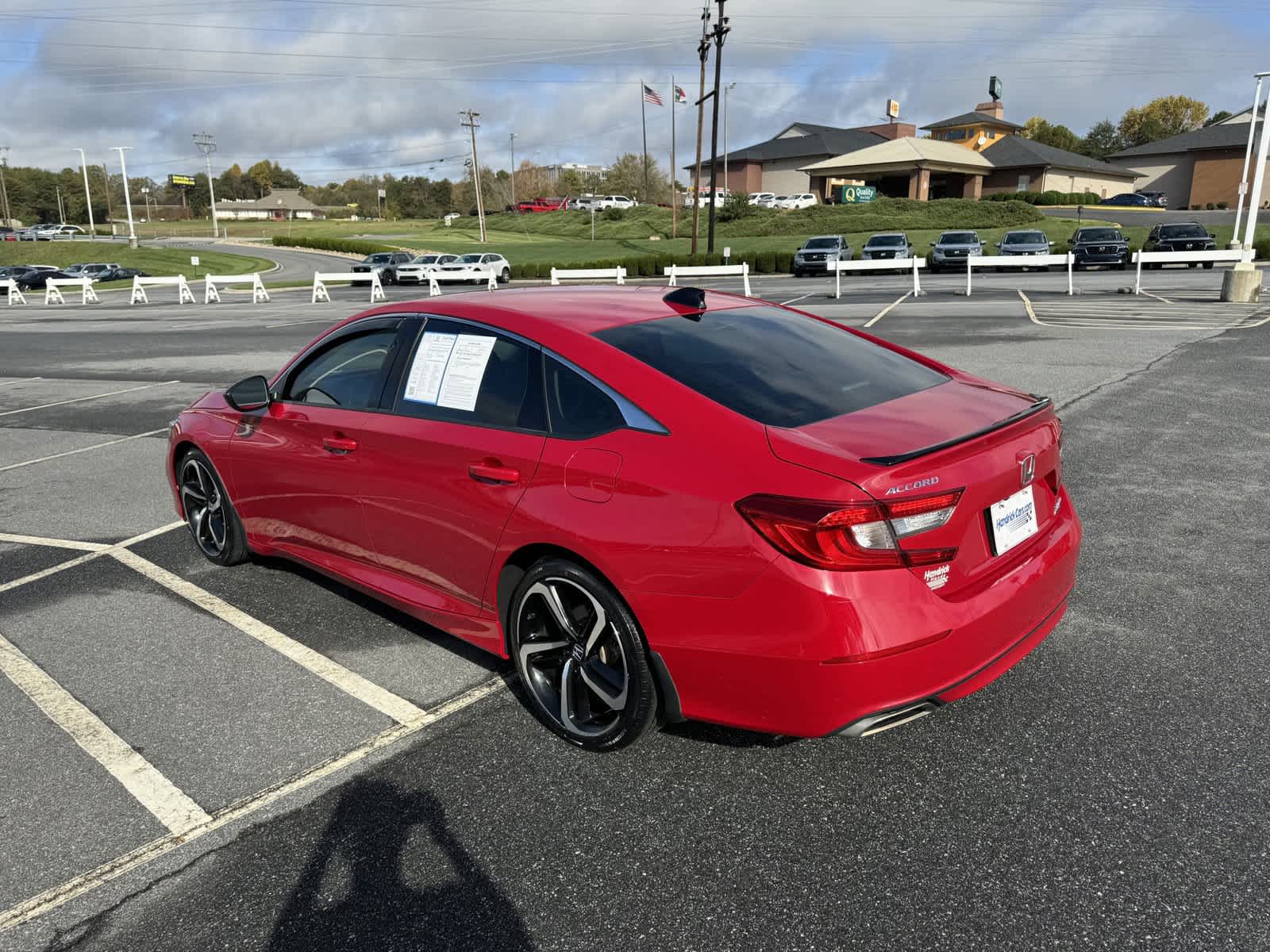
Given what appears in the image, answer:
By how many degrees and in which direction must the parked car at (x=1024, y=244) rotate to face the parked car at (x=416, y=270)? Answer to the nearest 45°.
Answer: approximately 90° to its right

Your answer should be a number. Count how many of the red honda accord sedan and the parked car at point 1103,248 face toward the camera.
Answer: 1

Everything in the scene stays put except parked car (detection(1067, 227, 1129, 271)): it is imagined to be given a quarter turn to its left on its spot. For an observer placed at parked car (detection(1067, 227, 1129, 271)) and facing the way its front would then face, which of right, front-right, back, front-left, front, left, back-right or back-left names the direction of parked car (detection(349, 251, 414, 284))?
back

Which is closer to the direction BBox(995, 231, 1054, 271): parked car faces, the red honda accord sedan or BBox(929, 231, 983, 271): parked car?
the red honda accord sedan

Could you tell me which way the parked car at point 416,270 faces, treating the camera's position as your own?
facing the viewer and to the left of the viewer

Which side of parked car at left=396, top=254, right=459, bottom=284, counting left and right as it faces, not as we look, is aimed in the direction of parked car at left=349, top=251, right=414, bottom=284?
right

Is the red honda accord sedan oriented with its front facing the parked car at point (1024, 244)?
no

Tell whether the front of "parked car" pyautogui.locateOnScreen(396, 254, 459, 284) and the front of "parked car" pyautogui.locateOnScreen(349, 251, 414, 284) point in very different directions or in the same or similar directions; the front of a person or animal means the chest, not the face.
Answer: same or similar directions

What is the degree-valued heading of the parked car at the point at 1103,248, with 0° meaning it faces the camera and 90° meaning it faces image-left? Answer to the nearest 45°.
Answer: approximately 0°

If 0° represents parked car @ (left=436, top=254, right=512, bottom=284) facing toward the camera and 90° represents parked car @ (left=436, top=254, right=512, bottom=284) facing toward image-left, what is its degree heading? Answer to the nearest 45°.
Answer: approximately 45°

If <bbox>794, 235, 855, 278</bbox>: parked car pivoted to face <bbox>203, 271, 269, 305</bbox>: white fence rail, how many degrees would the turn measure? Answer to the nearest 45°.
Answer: approximately 45° to its right

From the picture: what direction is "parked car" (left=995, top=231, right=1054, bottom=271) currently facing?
toward the camera

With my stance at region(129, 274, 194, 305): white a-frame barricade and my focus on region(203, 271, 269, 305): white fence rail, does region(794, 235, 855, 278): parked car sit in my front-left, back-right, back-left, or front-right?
front-left

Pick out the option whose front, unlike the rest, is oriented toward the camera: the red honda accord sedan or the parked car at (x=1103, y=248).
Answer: the parked car
